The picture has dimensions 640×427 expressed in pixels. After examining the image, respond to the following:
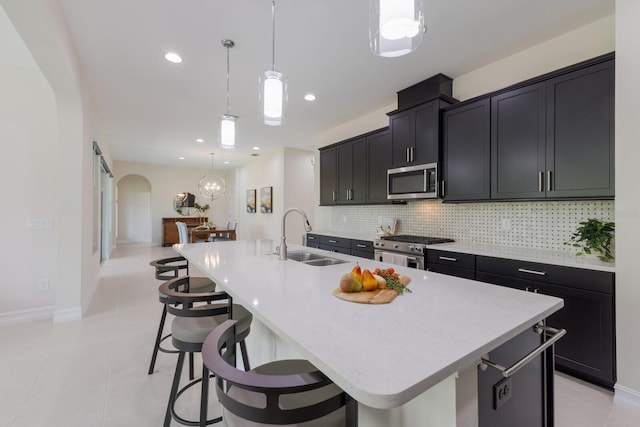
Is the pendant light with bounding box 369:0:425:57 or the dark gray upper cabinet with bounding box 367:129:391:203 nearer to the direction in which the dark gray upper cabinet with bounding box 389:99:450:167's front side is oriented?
the pendant light

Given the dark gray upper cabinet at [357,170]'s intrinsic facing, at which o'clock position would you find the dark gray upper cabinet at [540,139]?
the dark gray upper cabinet at [540,139] is roughly at 9 o'clock from the dark gray upper cabinet at [357,170].

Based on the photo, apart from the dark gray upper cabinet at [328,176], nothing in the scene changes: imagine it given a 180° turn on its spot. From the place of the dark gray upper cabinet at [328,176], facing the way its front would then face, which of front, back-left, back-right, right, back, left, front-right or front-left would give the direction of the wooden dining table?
left

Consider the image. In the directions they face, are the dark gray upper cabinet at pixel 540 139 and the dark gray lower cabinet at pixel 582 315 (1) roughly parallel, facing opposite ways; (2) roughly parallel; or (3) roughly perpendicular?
roughly parallel

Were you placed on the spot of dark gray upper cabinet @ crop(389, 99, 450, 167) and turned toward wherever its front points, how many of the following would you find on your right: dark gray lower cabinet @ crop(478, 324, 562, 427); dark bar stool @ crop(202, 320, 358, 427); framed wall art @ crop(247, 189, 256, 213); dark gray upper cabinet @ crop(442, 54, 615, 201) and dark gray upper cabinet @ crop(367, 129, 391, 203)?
2

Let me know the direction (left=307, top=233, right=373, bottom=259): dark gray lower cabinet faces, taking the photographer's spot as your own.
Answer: facing the viewer and to the left of the viewer

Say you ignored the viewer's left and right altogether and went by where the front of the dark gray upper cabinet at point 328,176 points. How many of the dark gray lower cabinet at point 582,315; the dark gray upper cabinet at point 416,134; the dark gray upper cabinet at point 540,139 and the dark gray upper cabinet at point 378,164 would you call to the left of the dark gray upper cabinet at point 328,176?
4

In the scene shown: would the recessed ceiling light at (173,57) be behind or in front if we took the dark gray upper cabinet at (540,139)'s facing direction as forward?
in front

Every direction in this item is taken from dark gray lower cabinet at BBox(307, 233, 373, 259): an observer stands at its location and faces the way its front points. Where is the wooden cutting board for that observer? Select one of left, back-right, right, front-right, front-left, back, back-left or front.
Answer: front-left

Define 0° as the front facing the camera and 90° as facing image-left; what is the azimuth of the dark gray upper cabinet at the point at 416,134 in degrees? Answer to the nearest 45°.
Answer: approximately 45°

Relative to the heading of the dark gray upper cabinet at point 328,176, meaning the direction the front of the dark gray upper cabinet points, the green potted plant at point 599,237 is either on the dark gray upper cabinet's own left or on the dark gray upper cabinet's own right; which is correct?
on the dark gray upper cabinet's own left

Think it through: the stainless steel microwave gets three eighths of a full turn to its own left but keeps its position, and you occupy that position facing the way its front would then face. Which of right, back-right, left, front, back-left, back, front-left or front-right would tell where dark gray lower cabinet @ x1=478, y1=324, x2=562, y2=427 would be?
right

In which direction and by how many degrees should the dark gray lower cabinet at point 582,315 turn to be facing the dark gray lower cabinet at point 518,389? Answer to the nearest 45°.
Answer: approximately 45° to its left

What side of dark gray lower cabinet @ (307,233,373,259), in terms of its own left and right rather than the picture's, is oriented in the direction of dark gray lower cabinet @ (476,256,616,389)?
left

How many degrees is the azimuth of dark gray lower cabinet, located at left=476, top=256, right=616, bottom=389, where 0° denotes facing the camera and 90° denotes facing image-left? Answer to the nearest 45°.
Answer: approximately 45°
